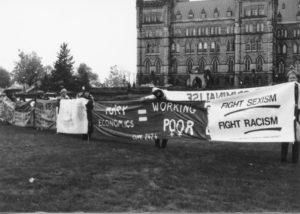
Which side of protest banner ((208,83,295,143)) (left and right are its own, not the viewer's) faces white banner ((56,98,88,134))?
right

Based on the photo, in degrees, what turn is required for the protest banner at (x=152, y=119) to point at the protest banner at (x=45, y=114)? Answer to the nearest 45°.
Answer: approximately 135° to its right

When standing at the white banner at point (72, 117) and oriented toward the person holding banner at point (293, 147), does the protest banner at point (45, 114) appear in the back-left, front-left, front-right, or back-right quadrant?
back-left

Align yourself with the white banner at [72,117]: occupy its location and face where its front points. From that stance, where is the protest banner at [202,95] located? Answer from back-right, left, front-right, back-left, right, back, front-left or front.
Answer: front-left

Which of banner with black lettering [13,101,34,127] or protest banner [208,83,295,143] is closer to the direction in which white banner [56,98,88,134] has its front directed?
the protest banner

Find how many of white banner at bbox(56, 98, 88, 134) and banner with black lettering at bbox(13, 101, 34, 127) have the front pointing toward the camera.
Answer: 2

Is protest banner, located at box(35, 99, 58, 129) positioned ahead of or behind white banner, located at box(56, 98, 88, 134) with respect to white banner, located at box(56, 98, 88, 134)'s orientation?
behind
